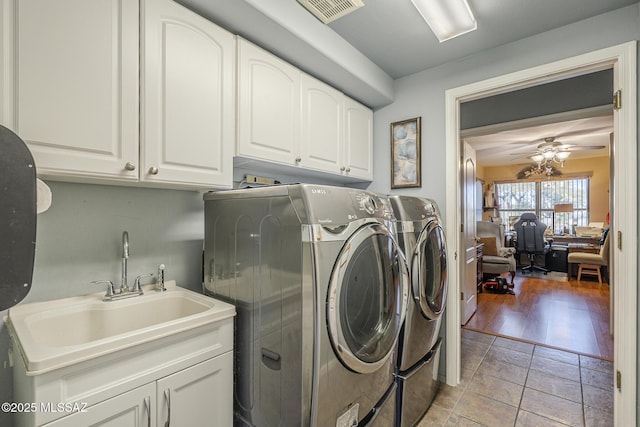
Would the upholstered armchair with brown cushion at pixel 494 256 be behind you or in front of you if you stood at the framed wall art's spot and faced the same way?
behind

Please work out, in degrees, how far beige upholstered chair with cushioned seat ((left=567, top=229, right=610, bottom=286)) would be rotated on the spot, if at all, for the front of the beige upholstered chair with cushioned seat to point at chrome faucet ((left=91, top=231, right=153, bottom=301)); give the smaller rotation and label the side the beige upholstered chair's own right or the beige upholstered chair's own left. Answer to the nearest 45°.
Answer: approximately 90° to the beige upholstered chair's own left

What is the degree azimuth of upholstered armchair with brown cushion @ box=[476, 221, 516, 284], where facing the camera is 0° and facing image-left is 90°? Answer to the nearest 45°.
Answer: approximately 315°

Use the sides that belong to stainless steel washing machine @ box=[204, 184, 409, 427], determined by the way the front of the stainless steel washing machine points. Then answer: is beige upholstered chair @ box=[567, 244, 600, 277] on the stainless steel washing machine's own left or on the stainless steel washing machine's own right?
on the stainless steel washing machine's own left

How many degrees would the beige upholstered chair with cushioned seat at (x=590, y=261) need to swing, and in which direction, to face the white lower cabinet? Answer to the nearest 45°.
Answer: approximately 90° to its left

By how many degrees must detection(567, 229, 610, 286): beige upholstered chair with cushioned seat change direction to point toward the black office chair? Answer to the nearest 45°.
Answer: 0° — it already faces it

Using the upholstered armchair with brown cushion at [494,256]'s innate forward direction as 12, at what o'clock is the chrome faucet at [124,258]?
The chrome faucet is roughly at 2 o'clock from the upholstered armchair with brown cushion.

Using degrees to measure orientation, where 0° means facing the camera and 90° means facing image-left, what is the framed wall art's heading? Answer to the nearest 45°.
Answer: approximately 45°

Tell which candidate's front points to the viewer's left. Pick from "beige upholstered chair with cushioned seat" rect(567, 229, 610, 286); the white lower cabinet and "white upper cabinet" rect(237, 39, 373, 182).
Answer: the beige upholstered chair with cushioned seat
